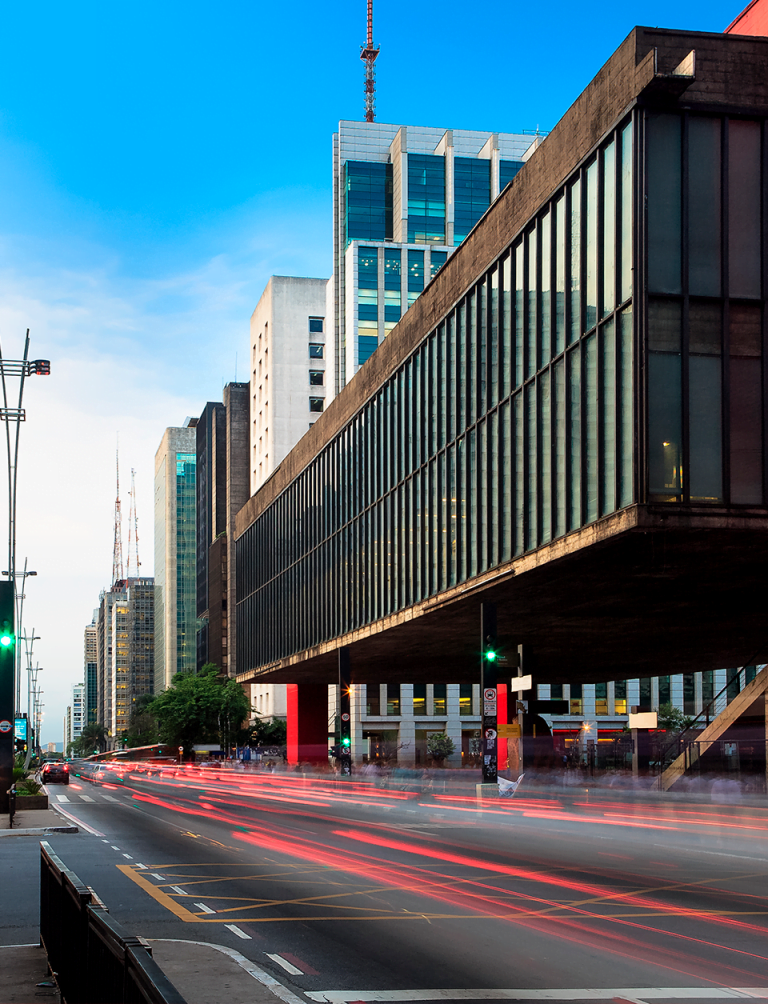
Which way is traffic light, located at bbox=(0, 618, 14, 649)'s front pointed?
toward the camera

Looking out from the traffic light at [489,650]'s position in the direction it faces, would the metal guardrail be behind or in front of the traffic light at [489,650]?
in front

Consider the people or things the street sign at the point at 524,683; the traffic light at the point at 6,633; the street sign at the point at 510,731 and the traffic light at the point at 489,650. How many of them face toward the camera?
4

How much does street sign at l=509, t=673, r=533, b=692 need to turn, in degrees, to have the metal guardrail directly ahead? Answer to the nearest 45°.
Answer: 0° — it already faces it

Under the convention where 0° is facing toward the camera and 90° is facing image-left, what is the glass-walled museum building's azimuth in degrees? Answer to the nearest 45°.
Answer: approximately 45°

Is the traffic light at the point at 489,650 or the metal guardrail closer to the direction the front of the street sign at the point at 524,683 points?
the metal guardrail

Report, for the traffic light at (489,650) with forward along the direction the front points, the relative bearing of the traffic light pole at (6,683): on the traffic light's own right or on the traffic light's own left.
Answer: on the traffic light's own right

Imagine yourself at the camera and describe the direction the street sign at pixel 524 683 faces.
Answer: facing the viewer

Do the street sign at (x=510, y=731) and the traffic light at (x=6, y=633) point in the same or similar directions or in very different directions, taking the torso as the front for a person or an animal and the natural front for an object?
same or similar directions

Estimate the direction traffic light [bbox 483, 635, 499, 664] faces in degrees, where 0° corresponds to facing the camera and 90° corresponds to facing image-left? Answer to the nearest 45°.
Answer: approximately 0°
